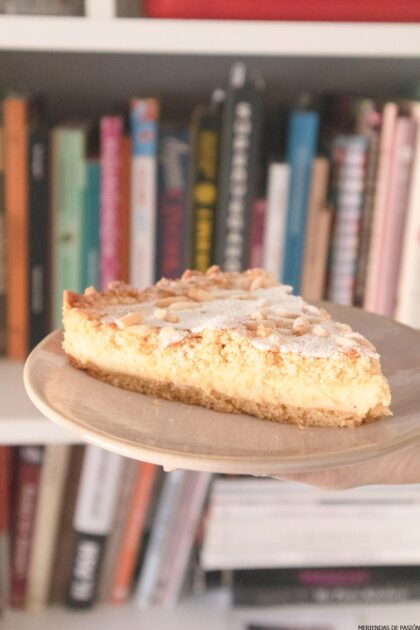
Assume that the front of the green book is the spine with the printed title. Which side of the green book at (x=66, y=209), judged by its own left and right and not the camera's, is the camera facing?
front

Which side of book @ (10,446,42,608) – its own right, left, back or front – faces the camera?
right

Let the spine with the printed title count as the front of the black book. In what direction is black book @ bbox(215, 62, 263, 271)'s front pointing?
toward the camera

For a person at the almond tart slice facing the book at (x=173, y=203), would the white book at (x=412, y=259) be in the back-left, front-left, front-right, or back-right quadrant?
front-right

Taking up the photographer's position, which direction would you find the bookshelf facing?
facing the viewer
